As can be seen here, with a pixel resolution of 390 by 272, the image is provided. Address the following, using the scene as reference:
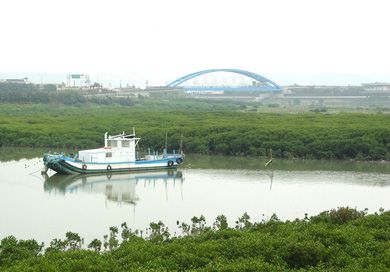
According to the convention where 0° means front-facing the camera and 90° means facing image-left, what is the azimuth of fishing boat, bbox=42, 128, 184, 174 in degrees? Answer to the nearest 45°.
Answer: approximately 90°
